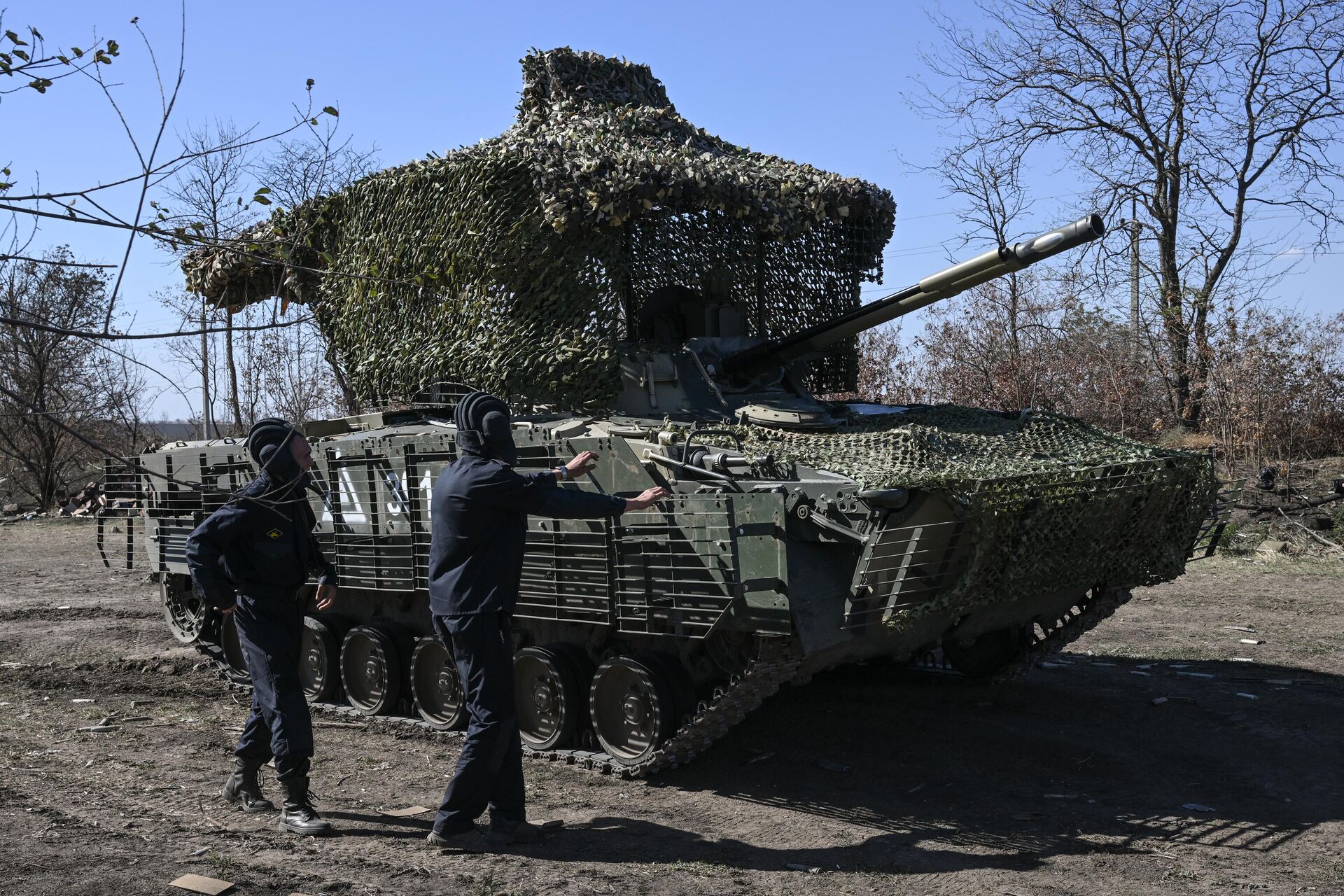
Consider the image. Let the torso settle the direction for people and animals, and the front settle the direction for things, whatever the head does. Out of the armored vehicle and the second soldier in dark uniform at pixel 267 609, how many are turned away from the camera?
0

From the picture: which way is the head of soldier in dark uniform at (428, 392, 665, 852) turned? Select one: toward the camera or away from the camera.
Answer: away from the camera

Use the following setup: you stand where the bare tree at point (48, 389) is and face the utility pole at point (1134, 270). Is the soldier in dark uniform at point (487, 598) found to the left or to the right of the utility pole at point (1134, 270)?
right

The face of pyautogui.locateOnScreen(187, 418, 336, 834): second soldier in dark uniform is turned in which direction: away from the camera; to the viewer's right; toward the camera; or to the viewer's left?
to the viewer's right

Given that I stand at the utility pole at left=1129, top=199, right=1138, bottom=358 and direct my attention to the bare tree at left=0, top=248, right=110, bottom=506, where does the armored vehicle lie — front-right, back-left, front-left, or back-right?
front-left

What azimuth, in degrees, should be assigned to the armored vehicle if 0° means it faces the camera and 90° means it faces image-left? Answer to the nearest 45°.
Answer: approximately 315°

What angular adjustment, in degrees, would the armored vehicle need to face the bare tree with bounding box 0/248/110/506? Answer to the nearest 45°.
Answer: approximately 180°

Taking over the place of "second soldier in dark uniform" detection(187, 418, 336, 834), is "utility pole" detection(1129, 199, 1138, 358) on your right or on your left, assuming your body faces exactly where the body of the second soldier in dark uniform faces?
on your left

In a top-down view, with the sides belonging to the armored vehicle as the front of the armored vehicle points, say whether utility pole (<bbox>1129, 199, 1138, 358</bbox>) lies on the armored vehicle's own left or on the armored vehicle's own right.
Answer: on the armored vehicle's own left

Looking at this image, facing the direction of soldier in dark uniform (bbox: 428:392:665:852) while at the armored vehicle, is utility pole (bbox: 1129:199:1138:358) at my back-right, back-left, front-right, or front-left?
back-left

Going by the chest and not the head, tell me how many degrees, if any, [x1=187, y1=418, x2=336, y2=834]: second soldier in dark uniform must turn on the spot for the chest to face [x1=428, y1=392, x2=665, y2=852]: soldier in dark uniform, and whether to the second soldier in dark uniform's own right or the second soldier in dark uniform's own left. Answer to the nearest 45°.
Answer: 0° — they already face them

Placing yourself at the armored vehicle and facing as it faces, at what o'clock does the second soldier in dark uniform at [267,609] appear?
The second soldier in dark uniform is roughly at 3 o'clock from the armored vehicle.

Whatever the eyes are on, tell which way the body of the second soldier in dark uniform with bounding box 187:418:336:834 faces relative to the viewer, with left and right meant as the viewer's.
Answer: facing the viewer and to the right of the viewer
